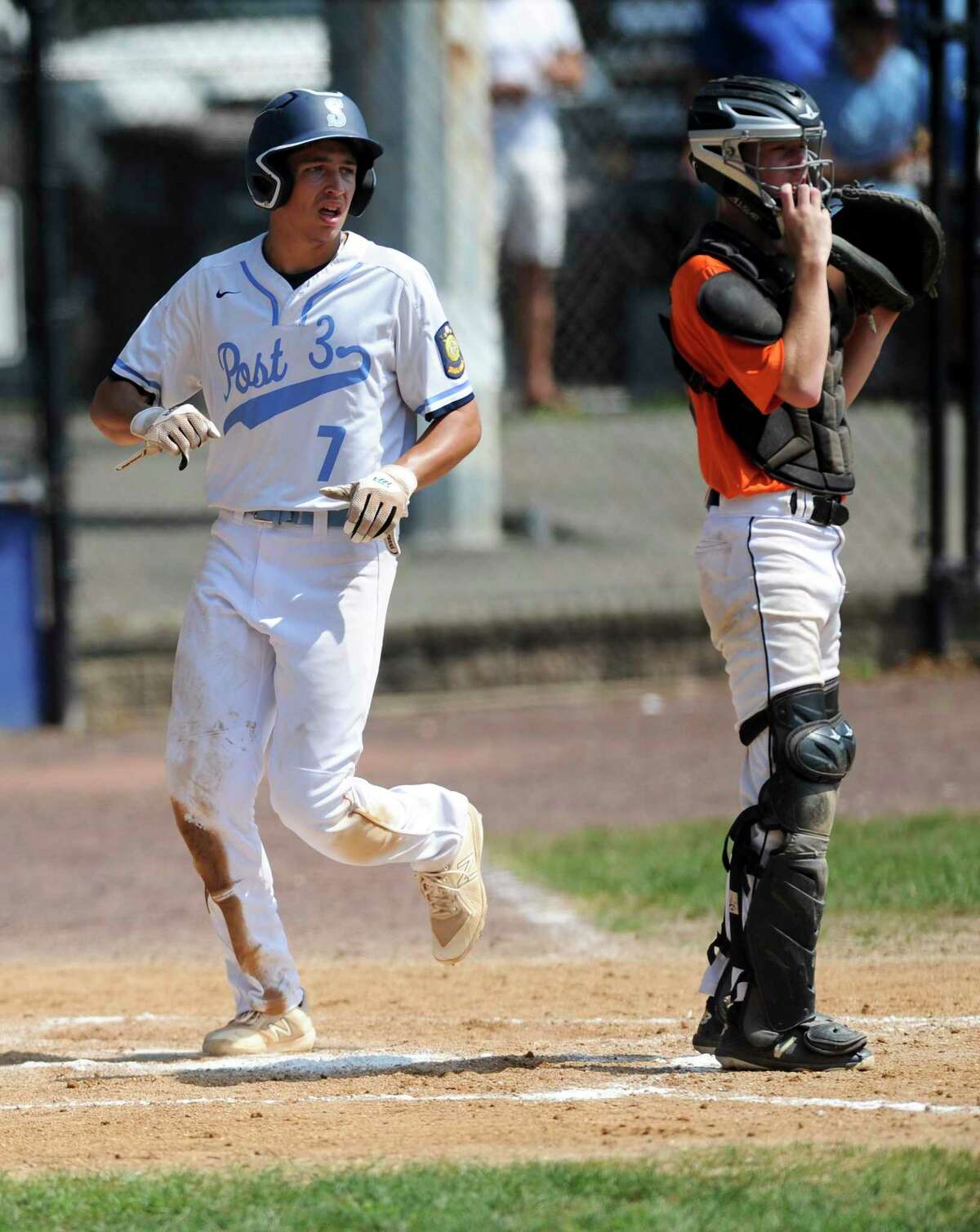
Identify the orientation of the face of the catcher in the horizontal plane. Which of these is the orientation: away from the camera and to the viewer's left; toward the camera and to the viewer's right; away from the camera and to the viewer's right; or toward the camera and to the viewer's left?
toward the camera and to the viewer's right

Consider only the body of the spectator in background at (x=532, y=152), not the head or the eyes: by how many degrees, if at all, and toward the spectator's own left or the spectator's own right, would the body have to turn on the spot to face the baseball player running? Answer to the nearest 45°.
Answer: approximately 45° to the spectator's own right

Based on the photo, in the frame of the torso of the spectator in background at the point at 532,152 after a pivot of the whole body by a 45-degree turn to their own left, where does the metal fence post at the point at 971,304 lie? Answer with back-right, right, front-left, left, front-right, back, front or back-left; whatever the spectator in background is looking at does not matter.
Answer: front-right

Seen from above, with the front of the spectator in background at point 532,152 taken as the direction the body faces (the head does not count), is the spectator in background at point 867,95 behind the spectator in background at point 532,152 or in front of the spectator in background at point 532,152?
in front

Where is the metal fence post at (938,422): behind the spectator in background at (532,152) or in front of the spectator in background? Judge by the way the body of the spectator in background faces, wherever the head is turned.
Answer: in front

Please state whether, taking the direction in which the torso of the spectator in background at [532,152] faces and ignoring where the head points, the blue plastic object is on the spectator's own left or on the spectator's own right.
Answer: on the spectator's own right
